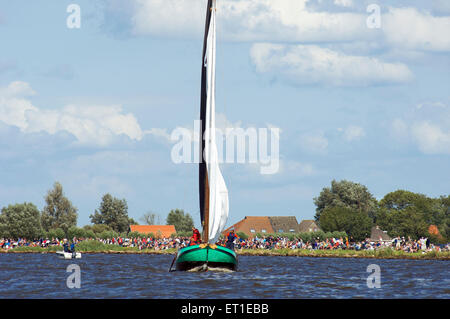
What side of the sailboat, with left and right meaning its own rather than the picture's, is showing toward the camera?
front
